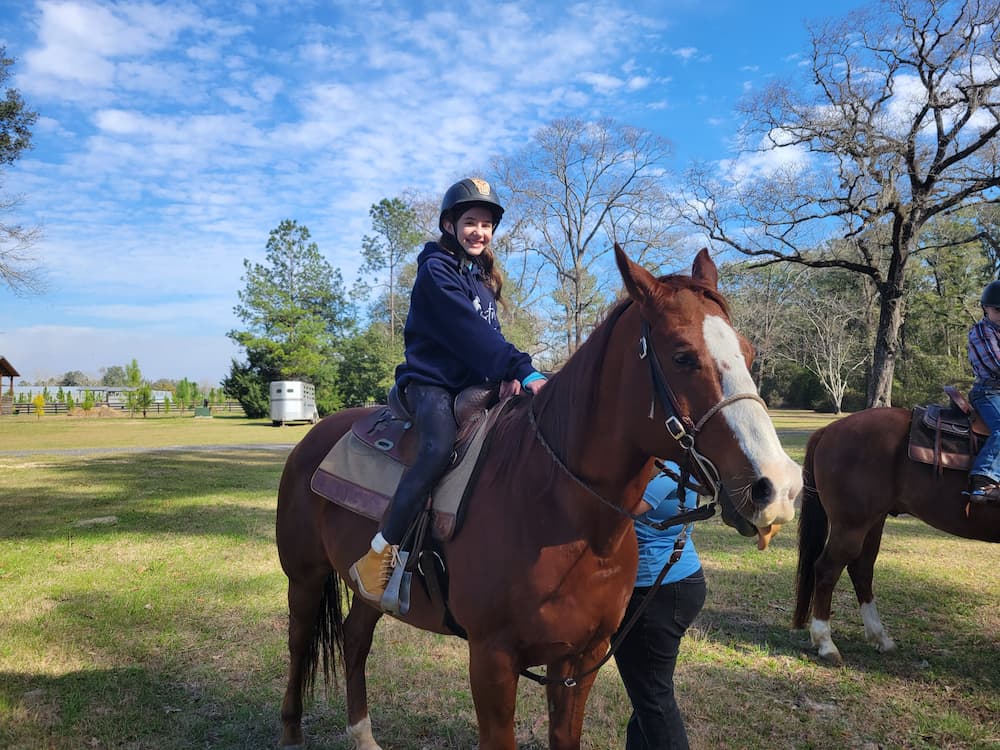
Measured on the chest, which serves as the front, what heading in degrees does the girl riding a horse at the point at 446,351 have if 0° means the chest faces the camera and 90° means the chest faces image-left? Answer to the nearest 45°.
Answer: approximately 315°

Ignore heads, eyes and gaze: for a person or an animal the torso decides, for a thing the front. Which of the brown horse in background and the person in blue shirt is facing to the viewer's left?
the person in blue shirt

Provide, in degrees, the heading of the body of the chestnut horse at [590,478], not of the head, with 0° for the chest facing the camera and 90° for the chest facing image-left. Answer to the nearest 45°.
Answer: approximately 315°

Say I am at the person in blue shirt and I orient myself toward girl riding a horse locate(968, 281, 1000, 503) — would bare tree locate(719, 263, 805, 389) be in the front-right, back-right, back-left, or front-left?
front-left

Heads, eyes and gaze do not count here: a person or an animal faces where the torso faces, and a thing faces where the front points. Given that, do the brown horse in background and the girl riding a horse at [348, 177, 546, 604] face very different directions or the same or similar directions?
same or similar directions

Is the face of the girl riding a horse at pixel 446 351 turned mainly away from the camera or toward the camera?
toward the camera

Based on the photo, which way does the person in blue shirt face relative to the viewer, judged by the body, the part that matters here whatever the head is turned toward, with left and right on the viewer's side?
facing to the left of the viewer

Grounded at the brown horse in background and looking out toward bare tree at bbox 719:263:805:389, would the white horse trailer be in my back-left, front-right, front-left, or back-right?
front-left

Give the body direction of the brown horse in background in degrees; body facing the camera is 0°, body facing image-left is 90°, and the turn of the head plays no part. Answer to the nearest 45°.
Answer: approximately 270°
